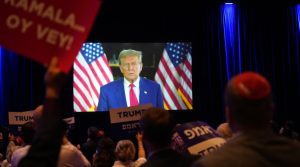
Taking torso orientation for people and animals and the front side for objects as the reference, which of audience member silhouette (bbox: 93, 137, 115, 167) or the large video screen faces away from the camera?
the audience member silhouette

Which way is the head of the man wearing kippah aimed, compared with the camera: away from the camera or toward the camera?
away from the camera

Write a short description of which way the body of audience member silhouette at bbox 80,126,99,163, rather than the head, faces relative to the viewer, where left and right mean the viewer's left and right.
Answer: facing away from the viewer

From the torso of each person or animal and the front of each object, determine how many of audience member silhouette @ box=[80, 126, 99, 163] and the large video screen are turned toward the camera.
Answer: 1

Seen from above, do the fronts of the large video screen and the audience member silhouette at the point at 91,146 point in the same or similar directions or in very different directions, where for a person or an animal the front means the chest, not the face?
very different directions

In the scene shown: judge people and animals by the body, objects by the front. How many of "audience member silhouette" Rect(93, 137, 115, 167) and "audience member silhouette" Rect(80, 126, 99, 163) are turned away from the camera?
2

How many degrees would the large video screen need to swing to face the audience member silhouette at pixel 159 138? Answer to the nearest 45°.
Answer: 0° — it already faces them

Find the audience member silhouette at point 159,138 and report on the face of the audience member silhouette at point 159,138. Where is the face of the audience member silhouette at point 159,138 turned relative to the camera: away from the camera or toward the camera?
away from the camera

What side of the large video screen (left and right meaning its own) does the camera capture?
front

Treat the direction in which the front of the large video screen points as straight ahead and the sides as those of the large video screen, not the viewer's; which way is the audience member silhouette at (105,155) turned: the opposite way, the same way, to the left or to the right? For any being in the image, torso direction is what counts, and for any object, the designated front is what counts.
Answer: the opposite way

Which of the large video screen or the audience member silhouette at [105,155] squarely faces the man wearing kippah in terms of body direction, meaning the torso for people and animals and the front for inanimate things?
the large video screen

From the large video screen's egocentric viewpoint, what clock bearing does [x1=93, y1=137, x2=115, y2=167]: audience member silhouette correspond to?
The audience member silhouette is roughly at 12 o'clock from the large video screen.

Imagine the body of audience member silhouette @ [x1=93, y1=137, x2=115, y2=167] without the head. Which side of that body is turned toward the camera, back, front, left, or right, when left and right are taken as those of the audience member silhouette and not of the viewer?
back
